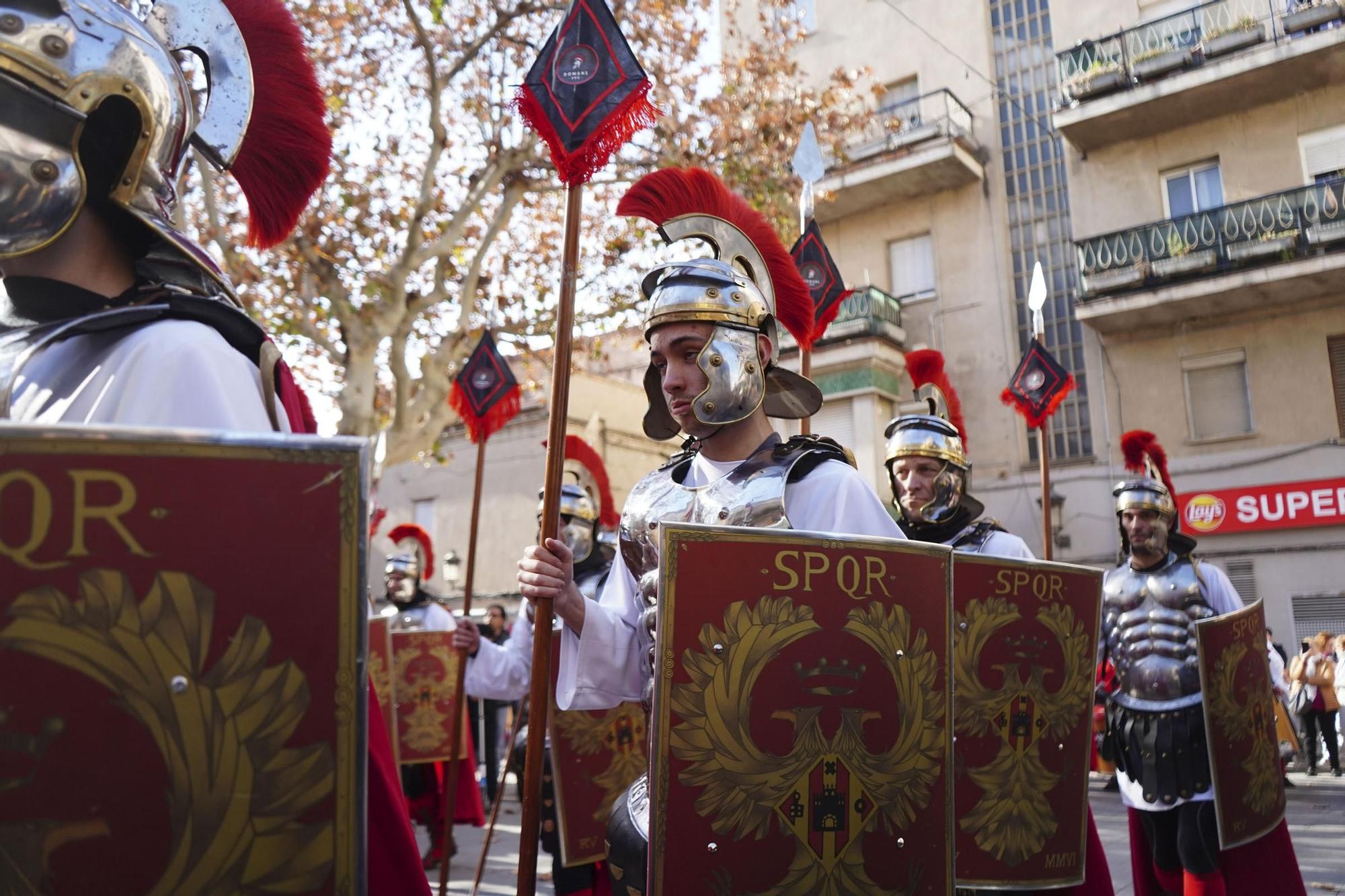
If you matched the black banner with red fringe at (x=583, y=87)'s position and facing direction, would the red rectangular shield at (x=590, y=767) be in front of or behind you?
behind

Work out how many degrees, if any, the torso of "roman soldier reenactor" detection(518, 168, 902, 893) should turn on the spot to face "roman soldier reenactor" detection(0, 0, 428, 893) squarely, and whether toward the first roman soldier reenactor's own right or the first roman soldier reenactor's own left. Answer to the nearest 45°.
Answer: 0° — they already face them

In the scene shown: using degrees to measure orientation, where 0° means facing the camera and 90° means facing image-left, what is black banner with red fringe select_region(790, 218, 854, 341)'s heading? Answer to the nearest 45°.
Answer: approximately 0°

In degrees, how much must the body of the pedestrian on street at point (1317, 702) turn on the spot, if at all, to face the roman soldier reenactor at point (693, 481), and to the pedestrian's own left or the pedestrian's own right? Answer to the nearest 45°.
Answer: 0° — they already face them

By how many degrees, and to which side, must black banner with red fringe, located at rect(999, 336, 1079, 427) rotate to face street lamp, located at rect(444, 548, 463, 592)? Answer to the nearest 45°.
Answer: approximately 135° to its right

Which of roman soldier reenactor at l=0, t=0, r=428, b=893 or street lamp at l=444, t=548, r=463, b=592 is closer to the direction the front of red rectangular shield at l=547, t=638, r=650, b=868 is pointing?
the roman soldier reenactor
